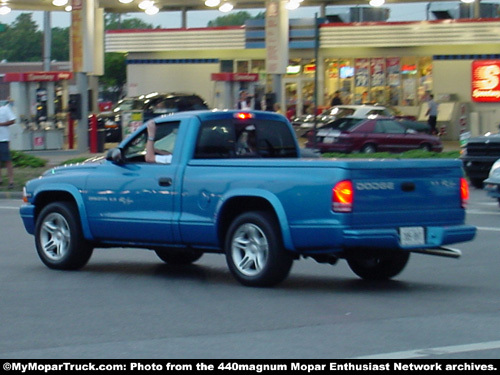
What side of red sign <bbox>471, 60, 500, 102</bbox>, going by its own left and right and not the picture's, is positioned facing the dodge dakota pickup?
front

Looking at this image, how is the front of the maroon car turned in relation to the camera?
facing away from the viewer and to the right of the viewer

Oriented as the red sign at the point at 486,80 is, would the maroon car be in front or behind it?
in front

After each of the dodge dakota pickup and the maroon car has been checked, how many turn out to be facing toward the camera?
0

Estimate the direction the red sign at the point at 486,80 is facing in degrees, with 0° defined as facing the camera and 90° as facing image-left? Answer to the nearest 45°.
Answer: approximately 0°

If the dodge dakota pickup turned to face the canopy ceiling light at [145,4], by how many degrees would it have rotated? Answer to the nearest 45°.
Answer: approximately 45° to its right

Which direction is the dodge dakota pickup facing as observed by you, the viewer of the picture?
facing away from the viewer and to the left of the viewer

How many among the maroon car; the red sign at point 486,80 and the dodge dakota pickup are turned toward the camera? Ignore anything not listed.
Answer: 1

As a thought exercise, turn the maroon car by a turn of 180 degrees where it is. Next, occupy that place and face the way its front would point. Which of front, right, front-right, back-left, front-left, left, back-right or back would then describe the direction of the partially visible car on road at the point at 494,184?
front-left

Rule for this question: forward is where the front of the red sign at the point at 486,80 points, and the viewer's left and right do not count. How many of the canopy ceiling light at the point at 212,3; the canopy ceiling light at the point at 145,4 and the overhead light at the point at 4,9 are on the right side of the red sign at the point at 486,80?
3

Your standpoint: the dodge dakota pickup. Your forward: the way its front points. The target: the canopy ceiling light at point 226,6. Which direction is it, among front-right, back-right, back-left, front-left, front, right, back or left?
front-right
